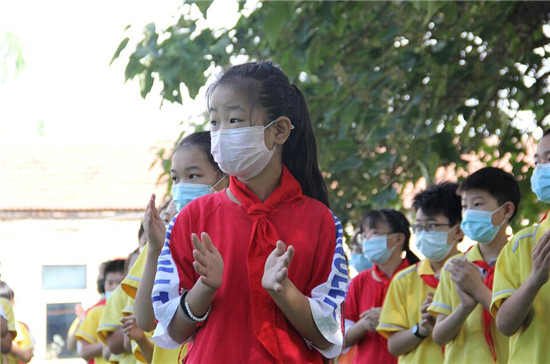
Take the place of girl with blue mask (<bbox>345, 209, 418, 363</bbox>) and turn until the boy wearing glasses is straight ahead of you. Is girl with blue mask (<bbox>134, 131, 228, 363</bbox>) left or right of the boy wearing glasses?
right

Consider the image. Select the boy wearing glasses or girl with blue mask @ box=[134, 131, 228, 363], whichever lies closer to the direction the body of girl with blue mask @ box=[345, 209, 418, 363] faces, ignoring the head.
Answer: the girl with blue mask

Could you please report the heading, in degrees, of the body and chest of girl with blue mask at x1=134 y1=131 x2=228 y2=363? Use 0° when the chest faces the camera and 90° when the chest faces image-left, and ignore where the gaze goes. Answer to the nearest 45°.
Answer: approximately 45°

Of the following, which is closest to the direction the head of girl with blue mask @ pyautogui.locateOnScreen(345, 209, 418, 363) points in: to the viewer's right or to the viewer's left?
to the viewer's left
